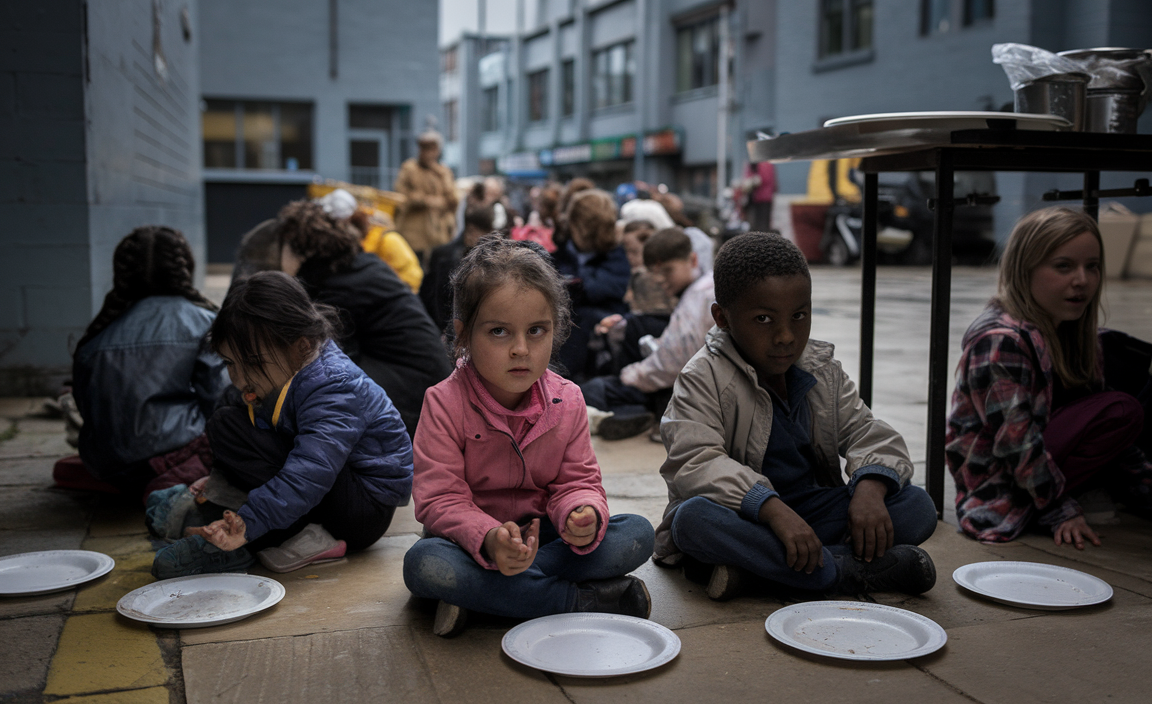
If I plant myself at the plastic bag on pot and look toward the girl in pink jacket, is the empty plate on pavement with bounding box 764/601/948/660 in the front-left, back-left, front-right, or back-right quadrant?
front-left

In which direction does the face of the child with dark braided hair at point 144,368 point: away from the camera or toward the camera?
away from the camera

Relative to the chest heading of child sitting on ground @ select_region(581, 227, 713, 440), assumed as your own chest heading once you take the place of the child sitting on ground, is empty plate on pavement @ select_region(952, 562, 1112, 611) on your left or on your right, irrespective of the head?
on your left

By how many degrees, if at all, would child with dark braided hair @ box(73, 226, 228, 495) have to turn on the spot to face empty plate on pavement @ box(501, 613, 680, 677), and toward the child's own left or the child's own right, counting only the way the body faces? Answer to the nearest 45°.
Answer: approximately 135° to the child's own right

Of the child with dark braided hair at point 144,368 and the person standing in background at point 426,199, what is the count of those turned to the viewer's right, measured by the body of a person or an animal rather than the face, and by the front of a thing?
0

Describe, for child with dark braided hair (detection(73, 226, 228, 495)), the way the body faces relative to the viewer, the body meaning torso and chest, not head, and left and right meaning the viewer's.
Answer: facing away from the viewer

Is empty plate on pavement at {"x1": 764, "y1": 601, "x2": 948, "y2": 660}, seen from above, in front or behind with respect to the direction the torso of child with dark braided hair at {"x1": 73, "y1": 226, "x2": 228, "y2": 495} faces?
behind

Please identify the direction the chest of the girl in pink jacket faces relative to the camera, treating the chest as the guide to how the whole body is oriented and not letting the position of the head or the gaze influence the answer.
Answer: toward the camera

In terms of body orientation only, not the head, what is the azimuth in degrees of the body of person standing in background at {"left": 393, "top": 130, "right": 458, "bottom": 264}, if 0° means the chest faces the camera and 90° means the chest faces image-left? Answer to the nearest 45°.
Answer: approximately 0°

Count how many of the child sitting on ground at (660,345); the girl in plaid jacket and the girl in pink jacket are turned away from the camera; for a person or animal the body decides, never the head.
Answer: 0

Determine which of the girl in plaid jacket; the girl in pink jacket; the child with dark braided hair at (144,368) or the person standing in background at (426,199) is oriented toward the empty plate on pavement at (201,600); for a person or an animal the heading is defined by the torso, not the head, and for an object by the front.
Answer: the person standing in background

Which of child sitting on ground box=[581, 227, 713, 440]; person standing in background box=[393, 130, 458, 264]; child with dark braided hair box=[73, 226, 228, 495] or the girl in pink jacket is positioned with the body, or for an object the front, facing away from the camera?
the child with dark braided hair

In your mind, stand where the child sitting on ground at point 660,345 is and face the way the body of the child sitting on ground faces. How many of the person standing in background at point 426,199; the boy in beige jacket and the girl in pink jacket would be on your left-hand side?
2

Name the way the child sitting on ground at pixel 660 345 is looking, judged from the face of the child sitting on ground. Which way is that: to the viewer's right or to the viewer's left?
to the viewer's left

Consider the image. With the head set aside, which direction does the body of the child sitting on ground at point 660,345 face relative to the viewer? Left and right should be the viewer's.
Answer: facing to the left of the viewer
